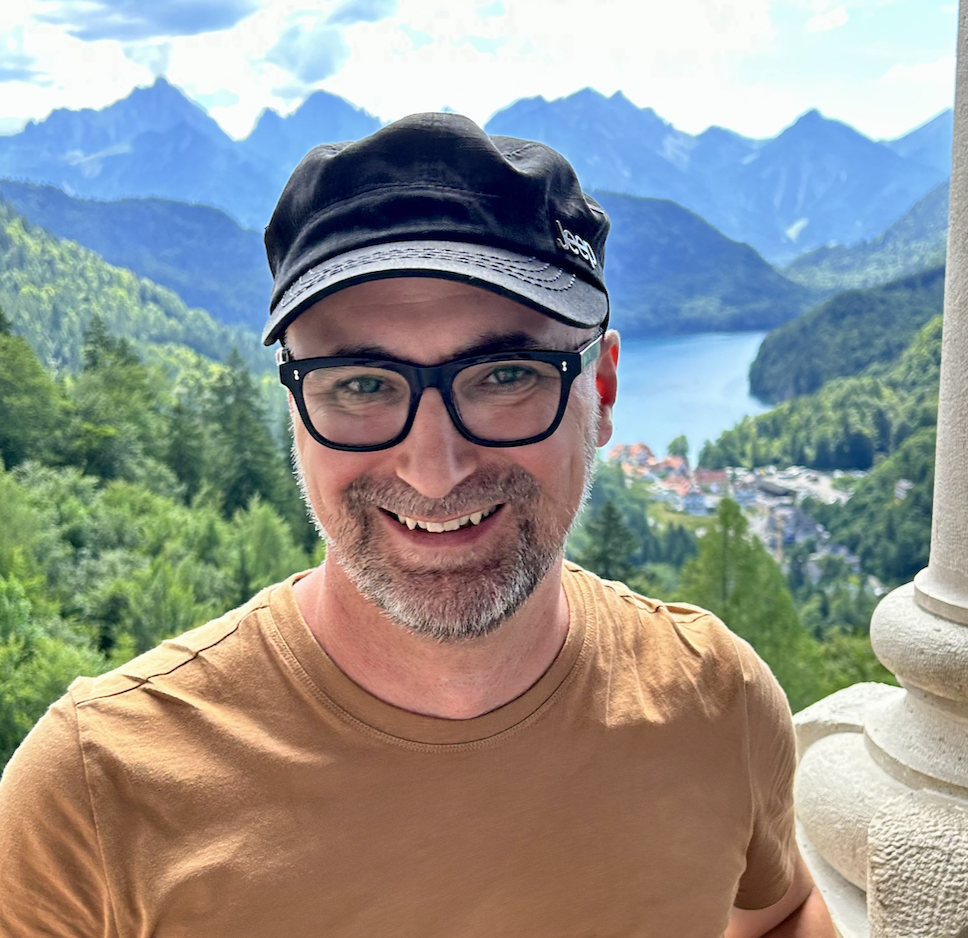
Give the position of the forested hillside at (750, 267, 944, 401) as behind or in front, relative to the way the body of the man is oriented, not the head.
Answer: behind

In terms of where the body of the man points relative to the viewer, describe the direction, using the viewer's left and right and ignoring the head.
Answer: facing the viewer

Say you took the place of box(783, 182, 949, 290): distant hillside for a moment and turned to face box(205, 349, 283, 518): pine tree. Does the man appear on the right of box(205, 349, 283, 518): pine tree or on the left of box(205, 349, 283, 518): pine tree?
left

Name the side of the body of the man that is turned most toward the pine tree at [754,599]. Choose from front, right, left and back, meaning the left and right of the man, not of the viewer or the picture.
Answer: back

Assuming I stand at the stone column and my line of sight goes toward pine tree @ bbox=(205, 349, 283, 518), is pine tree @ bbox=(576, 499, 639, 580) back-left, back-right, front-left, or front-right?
front-right

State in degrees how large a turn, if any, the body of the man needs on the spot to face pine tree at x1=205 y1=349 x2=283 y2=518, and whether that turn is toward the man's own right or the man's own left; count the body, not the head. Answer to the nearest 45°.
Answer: approximately 180°

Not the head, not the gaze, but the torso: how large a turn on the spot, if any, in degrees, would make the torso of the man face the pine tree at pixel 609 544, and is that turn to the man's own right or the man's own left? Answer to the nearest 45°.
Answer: approximately 180°

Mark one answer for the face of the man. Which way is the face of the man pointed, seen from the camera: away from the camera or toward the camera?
toward the camera

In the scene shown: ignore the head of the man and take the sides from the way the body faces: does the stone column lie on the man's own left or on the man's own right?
on the man's own left
